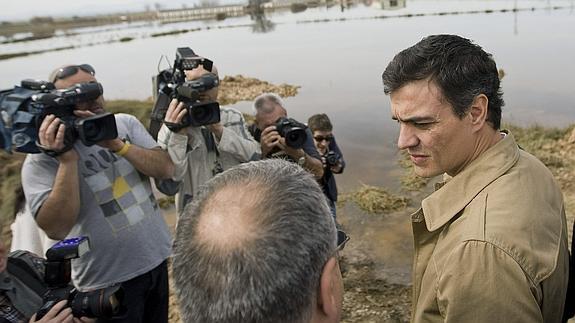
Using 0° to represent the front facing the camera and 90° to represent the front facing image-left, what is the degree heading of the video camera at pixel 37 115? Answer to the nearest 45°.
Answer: approximately 315°

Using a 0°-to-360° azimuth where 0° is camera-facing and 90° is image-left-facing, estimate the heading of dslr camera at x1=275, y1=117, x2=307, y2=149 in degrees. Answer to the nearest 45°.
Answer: approximately 315°

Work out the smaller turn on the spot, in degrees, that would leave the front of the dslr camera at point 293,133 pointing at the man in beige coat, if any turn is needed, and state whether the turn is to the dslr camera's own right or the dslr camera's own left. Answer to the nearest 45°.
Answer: approximately 45° to the dslr camera's own right

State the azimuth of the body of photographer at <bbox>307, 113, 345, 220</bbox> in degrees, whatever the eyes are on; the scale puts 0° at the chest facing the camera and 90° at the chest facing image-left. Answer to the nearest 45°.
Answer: approximately 0°

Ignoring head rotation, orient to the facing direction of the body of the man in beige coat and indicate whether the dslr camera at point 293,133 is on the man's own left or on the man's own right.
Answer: on the man's own right

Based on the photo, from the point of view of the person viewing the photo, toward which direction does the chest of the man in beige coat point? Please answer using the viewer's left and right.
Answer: facing to the left of the viewer

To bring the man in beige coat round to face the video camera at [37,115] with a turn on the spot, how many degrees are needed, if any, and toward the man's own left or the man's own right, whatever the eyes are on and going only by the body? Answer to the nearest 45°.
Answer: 0° — they already face it

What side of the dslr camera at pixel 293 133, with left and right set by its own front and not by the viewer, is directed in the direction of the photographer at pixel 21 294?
right
